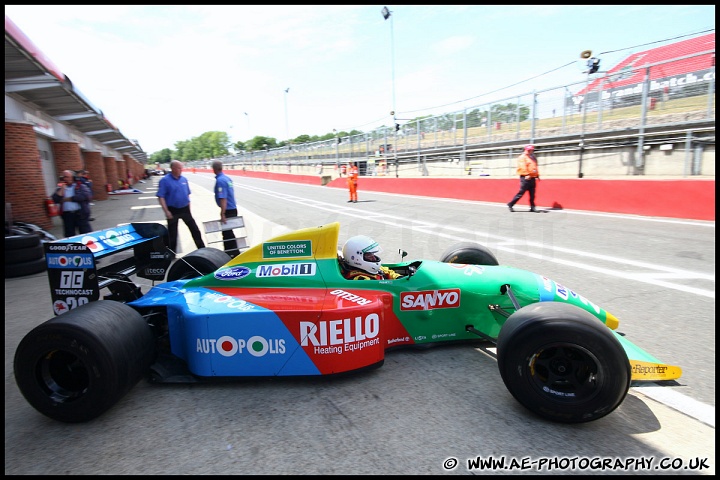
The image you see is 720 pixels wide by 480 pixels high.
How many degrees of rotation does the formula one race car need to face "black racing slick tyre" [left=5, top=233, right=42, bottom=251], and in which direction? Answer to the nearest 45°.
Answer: approximately 135° to its left

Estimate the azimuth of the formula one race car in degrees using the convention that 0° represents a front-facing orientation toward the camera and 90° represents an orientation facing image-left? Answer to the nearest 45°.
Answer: approximately 270°

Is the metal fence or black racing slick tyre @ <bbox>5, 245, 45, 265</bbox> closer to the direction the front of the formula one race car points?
the metal fence

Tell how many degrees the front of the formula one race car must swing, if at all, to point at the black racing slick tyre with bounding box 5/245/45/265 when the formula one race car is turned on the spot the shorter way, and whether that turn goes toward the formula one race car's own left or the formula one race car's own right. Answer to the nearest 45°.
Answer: approximately 135° to the formula one race car's own left

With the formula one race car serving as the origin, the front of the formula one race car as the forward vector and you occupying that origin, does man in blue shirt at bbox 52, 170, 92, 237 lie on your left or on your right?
on your left

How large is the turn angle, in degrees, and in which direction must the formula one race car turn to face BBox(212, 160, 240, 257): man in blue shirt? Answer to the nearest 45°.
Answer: approximately 90° to its left
